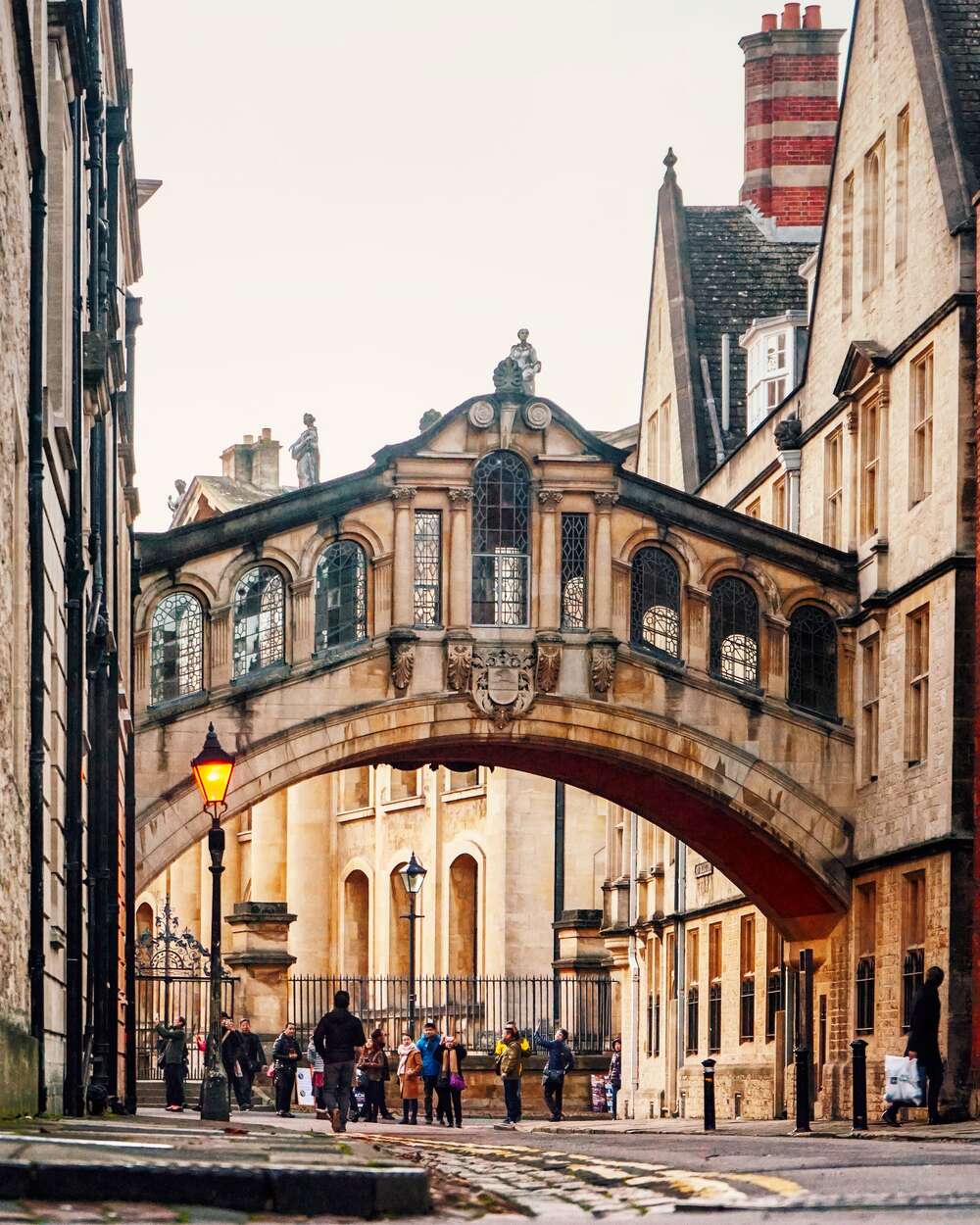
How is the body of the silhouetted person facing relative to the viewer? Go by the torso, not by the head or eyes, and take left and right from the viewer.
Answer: facing to the right of the viewer

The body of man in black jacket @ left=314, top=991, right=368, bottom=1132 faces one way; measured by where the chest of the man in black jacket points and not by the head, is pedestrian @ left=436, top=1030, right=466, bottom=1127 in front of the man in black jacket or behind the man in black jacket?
in front

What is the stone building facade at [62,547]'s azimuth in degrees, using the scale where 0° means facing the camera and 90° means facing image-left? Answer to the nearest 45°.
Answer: approximately 270°

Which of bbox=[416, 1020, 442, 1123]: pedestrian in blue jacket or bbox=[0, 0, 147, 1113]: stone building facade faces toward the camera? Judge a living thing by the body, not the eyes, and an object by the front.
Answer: the pedestrian in blue jacket

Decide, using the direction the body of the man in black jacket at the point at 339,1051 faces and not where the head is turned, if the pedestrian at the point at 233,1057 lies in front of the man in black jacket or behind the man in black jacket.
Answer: in front

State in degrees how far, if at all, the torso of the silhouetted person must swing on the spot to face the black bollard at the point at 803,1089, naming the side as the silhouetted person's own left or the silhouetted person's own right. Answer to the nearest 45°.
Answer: approximately 135° to the silhouetted person's own left

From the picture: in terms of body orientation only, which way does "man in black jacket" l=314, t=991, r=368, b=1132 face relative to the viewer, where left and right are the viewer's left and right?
facing away from the viewer

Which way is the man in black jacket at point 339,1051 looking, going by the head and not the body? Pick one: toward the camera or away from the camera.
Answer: away from the camera

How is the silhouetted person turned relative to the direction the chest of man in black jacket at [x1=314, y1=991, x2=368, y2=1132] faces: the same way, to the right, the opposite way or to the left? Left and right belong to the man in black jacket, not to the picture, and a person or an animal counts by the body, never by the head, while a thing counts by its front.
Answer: to the right

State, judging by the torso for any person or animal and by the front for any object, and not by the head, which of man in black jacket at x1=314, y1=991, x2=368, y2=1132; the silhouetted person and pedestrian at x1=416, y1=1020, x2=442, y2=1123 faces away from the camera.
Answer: the man in black jacket

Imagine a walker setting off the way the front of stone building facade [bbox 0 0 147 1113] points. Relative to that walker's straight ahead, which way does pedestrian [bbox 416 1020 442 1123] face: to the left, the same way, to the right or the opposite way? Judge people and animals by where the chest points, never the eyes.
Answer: to the right

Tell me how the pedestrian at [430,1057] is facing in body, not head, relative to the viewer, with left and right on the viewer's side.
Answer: facing the viewer

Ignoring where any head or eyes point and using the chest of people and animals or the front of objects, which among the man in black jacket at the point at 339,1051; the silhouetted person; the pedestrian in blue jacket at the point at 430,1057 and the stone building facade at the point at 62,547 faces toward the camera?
the pedestrian in blue jacket
